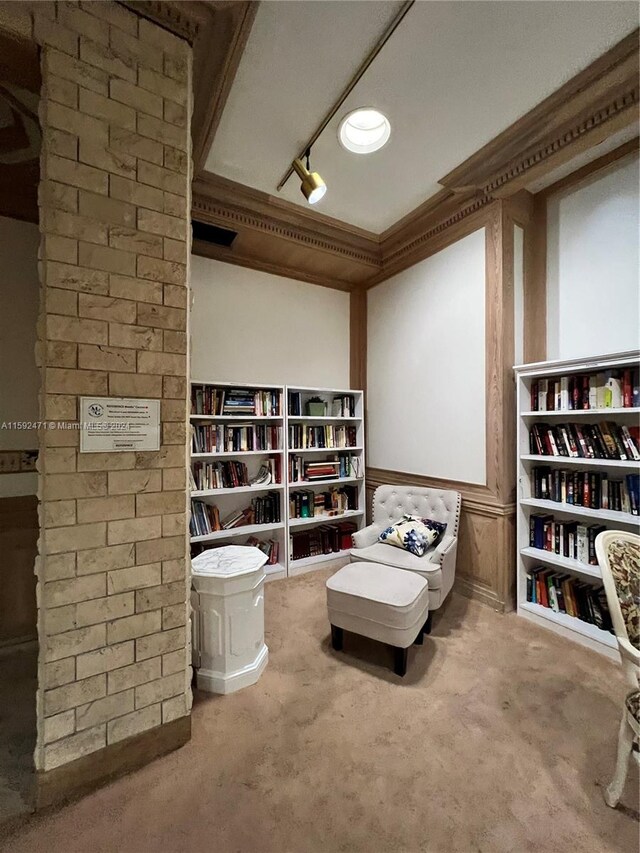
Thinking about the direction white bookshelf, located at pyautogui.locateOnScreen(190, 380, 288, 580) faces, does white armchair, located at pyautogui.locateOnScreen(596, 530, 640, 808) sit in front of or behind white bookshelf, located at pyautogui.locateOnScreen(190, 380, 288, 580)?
in front

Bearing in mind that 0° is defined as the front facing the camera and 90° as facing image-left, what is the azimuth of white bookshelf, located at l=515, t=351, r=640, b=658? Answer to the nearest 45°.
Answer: approximately 45°

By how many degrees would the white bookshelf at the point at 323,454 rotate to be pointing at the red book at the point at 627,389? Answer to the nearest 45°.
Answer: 0° — it already faces it

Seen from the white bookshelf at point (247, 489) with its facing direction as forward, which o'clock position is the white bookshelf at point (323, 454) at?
the white bookshelf at point (323, 454) is roughly at 10 o'clock from the white bookshelf at point (247, 489).

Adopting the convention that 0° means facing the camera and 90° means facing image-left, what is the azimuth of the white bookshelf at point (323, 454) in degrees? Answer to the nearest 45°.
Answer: approximately 315°
